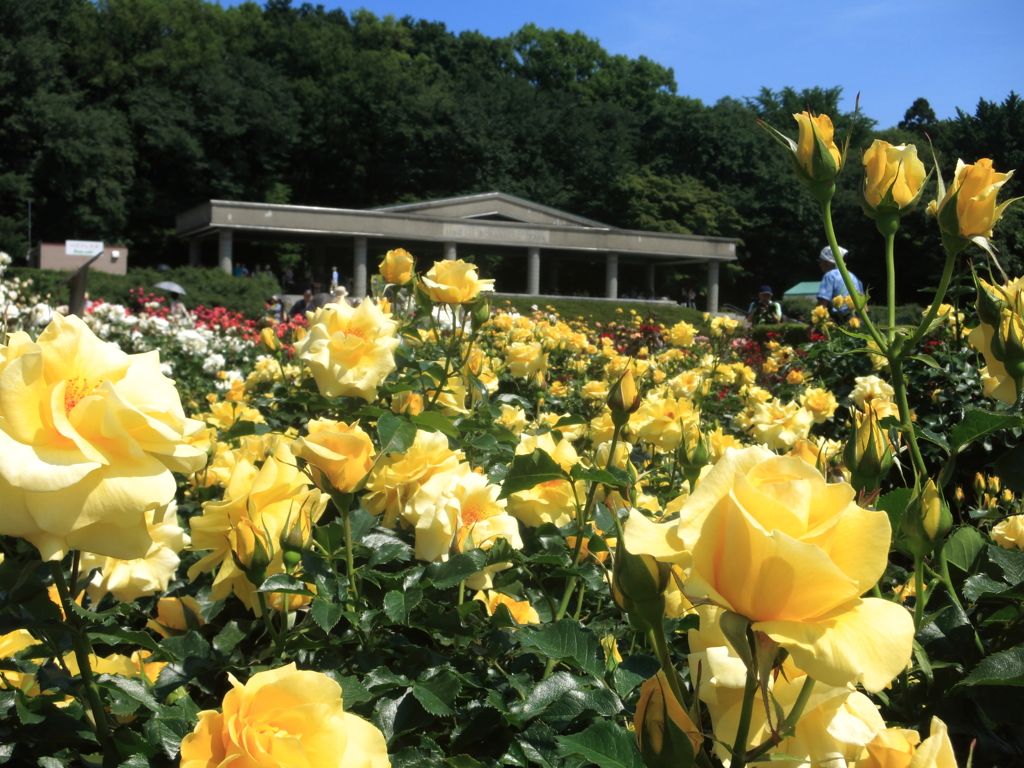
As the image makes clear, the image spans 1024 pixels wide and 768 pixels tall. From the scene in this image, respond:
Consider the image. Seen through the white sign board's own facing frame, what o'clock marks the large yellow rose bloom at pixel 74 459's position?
The large yellow rose bloom is roughly at 12 o'clock from the white sign board.

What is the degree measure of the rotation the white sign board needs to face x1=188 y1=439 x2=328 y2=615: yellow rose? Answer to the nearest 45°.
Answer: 0° — it already faces it

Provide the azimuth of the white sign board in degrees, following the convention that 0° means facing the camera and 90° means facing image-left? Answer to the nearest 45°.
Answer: approximately 0°

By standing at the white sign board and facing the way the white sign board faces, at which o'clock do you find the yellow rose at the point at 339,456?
The yellow rose is roughly at 12 o'clock from the white sign board.

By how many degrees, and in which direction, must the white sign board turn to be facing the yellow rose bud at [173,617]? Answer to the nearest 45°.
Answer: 0° — it already faces it

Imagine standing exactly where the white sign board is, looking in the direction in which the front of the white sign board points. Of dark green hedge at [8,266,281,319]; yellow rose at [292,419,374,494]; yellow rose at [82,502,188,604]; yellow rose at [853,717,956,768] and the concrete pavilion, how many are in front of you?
3

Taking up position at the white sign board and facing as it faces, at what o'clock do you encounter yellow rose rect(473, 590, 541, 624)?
The yellow rose is roughly at 12 o'clock from the white sign board.

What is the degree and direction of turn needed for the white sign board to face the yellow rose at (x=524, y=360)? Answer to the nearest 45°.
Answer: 0° — it already faces it

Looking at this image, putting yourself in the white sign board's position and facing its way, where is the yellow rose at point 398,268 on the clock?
The yellow rose is roughly at 12 o'clock from the white sign board.
